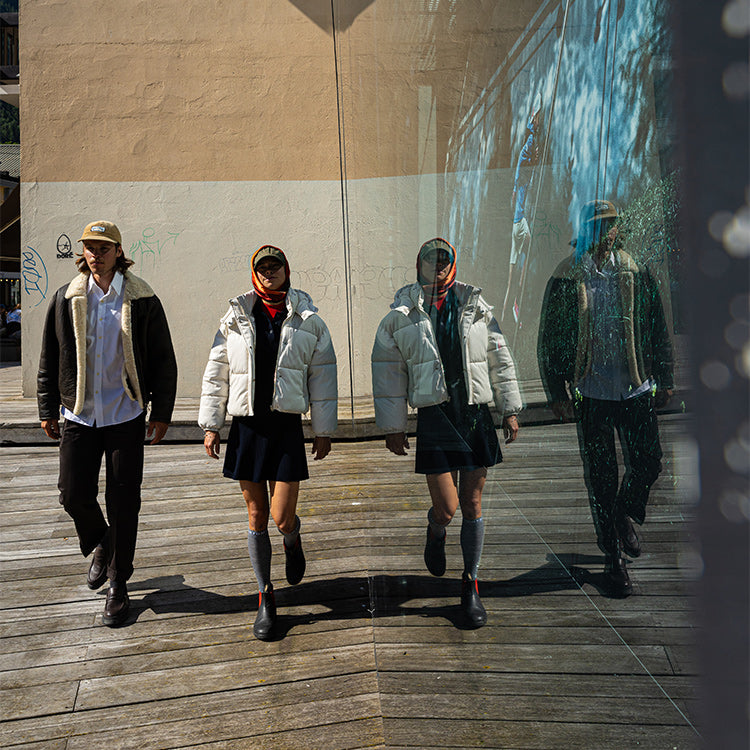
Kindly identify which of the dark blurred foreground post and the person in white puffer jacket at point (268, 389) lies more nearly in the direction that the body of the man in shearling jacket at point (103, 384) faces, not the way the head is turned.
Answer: the dark blurred foreground post

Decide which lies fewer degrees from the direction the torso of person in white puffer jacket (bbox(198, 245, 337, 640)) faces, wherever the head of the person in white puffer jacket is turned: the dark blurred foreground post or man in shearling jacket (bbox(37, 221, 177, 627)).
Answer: the dark blurred foreground post

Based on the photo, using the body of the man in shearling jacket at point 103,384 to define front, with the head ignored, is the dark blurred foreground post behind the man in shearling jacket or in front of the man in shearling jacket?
in front

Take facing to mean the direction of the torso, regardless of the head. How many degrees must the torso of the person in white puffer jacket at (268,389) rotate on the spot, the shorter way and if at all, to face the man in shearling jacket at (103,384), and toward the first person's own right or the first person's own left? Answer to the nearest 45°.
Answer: approximately 90° to the first person's own right

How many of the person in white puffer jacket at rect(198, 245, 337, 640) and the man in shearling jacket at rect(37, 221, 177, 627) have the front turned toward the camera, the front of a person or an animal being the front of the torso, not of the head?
2

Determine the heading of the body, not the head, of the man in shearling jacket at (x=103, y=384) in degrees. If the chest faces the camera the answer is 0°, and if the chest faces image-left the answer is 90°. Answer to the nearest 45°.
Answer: approximately 0°

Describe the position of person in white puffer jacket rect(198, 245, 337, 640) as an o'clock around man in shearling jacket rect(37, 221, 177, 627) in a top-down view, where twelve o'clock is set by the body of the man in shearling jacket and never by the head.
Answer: The person in white puffer jacket is roughly at 10 o'clock from the man in shearling jacket.

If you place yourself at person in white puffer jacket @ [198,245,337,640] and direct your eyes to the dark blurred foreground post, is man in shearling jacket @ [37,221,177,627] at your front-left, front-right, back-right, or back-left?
back-right

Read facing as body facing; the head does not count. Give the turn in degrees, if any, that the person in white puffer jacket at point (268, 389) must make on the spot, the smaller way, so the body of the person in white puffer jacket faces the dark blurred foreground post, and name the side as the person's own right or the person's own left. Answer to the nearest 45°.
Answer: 0° — they already face it
